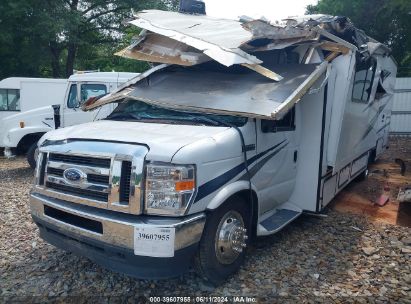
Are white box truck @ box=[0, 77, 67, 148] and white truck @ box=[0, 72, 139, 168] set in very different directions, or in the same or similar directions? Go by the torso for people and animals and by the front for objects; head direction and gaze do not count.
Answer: same or similar directions

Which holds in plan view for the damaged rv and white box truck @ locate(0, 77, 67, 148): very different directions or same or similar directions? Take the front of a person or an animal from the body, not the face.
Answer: same or similar directions

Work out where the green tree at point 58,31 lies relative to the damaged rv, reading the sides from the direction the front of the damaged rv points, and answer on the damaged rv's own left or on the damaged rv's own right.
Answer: on the damaged rv's own right

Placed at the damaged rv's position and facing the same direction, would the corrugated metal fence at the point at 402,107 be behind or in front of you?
behind

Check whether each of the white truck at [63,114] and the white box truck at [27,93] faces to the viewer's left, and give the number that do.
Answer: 2

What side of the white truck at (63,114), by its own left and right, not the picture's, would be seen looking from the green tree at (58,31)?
right

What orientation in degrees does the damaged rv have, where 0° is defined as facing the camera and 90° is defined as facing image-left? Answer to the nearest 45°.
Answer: approximately 45°

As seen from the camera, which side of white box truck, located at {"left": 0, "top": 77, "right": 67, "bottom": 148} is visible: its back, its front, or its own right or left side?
left

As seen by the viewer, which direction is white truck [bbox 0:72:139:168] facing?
to the viewer's left
